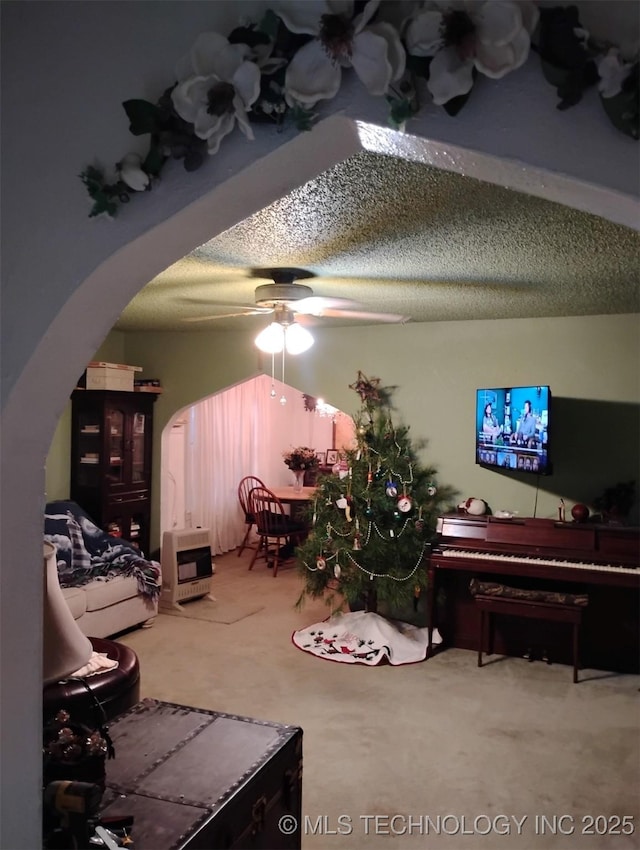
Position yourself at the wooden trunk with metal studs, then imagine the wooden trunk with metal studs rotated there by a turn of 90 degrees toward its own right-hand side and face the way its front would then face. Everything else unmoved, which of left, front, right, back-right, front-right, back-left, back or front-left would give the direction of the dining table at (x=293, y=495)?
back-right

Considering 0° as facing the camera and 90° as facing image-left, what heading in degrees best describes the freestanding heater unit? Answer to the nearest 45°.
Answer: approximately 315°

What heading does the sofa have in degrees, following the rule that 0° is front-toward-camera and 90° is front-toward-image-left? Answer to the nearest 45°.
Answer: approximately 315°

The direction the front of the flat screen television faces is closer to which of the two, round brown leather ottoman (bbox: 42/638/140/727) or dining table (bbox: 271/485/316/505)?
the round brown leather ottoman

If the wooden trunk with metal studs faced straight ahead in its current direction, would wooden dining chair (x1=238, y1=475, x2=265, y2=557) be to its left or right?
on its left

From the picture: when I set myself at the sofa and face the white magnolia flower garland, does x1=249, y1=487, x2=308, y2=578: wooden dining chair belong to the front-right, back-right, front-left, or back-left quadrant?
back-left

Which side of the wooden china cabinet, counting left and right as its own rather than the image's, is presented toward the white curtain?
left

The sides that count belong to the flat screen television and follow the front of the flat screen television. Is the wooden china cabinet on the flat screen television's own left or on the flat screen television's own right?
on the flat screen television's own right

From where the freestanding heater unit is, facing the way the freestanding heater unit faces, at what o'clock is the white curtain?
The white curtain is roughly at 8 o'clock from the freestanding heater unit.
